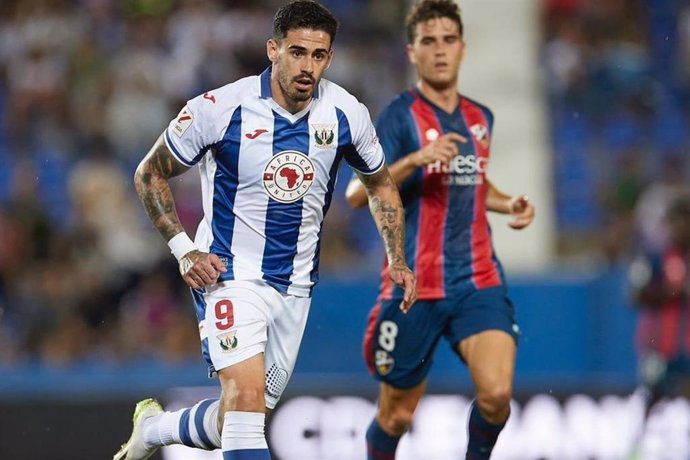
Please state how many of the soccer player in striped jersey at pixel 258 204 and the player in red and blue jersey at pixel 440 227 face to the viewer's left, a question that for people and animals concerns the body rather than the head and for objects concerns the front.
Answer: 0

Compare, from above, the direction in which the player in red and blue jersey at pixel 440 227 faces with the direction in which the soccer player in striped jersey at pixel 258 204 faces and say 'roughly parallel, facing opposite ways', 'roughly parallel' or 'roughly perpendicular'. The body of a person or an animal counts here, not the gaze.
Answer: roughly parallel

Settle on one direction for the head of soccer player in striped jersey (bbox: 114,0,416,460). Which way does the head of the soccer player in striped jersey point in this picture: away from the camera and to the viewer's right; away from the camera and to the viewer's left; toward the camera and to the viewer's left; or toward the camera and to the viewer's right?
toward the camera and to the viewer's right

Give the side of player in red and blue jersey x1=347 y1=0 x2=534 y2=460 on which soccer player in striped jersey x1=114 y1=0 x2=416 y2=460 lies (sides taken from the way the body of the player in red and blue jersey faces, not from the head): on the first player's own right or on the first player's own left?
on the first player's own right

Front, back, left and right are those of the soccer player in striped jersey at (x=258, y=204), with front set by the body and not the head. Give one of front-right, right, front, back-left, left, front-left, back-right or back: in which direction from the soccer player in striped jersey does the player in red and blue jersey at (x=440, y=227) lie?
left

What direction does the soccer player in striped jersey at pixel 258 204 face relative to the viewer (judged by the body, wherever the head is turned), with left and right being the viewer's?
facing the viewer and to the right of the viewer

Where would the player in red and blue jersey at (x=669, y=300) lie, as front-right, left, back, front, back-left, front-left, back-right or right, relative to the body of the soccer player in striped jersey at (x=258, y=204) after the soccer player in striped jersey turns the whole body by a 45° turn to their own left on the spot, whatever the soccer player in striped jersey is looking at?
front-left
